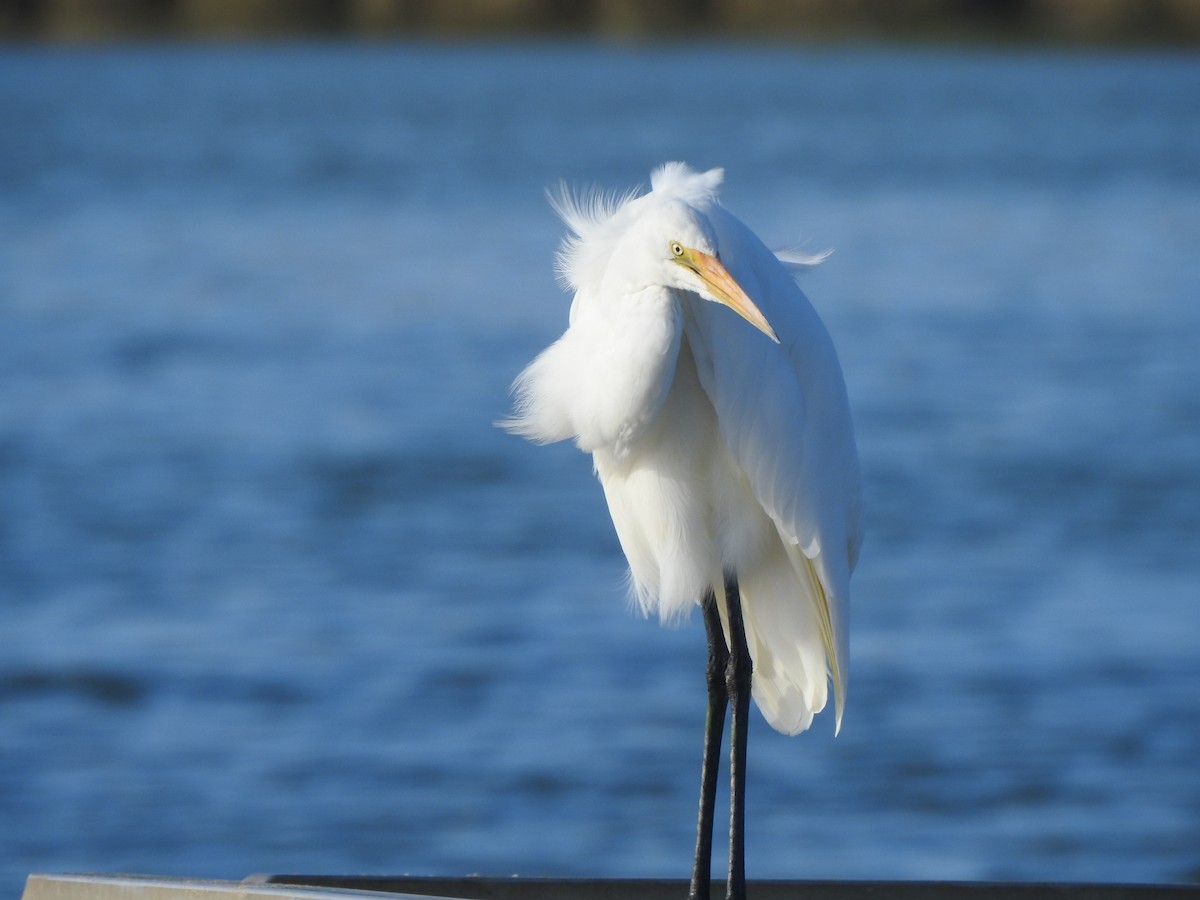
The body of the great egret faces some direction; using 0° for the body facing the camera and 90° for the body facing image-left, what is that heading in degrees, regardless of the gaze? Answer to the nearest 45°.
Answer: approximately 45°
